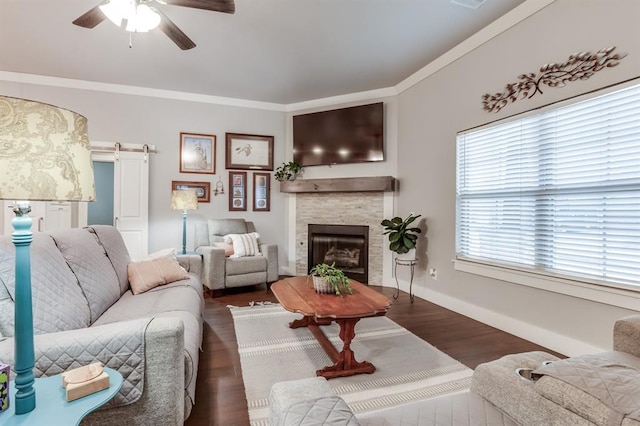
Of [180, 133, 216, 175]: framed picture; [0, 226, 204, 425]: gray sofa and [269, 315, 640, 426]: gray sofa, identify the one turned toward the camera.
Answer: the framed picture

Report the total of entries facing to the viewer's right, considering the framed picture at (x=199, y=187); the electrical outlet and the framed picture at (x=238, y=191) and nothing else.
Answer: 0

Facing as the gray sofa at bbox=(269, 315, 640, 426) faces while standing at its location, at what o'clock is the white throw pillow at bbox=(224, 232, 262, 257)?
The white throw pillow is roughly at 12 o'clock from the gray sofa.

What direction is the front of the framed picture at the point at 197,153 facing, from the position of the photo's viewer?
facing the viewer

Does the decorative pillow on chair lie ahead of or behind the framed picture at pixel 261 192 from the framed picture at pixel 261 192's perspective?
ahead

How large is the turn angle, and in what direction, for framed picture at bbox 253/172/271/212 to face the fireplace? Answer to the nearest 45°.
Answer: approximately 90° to its left

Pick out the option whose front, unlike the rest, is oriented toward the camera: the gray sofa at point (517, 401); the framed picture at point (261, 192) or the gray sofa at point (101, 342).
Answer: the framed picture

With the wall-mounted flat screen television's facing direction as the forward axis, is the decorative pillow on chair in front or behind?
in front

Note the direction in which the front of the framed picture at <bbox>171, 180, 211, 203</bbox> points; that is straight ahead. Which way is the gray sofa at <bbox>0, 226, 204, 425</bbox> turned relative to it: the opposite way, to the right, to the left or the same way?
to the left

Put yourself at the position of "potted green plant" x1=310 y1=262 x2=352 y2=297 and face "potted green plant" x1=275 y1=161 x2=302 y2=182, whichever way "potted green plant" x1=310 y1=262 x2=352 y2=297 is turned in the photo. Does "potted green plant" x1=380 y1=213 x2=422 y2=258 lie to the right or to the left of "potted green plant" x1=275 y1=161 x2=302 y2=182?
right

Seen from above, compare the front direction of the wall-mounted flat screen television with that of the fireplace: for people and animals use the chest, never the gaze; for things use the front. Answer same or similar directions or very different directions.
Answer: same or similar directions

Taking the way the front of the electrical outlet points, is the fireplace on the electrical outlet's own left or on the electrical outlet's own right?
on the electrical outlet's own right

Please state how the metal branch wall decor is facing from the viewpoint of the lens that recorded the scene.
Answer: facing the viewer and to the left of the viewer

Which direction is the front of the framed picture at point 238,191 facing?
toward the camera

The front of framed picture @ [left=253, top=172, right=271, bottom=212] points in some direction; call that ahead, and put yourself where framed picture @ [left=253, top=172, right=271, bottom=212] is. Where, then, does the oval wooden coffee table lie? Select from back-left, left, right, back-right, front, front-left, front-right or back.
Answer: front

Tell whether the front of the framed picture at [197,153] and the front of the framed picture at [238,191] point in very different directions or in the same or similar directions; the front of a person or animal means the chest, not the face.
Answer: same or similar directions

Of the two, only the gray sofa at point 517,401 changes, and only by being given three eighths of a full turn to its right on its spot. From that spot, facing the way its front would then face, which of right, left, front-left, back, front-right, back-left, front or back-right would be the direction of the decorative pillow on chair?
back-left

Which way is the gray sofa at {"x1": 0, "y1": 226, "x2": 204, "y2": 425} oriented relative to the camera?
to the viewer's right

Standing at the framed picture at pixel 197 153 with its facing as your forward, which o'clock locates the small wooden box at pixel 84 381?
The small wooden box is roughly at 12 o'clock from the framed picture.
